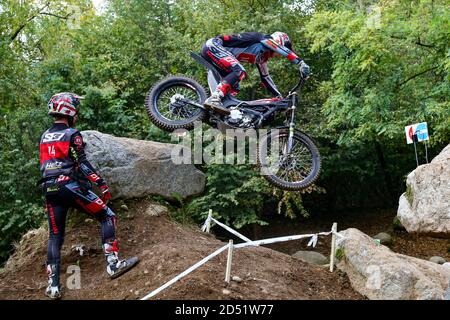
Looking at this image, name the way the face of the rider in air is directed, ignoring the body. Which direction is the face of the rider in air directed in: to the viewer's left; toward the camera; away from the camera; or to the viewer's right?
to the viewer's right

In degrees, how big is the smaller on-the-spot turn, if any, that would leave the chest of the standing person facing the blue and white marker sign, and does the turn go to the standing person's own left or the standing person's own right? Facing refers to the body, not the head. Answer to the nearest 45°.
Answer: approximately 45° to the standing person's own right

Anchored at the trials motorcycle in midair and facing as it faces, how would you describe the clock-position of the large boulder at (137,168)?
The large boulder is roughly at 7 o'clock from the trials motorcycle in midair.

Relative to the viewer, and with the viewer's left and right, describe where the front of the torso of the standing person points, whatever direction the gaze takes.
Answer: facing away from the viewer and to the right of the viewer

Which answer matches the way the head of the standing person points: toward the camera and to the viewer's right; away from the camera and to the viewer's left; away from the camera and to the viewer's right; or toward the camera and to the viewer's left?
away from the camera and to the viewer's right

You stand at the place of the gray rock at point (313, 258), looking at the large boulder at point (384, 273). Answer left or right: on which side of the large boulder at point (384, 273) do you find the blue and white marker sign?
left

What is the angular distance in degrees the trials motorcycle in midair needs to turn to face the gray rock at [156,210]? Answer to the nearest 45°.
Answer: approximately 135° to its left

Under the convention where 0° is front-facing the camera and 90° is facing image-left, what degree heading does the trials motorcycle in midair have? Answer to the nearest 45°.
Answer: approximately 270°

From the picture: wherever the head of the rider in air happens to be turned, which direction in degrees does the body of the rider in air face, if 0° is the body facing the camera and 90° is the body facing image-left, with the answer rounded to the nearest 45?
approximately 270°

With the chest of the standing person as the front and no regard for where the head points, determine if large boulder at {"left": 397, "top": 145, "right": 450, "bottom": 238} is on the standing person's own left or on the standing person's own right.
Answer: on the standing person's own right
